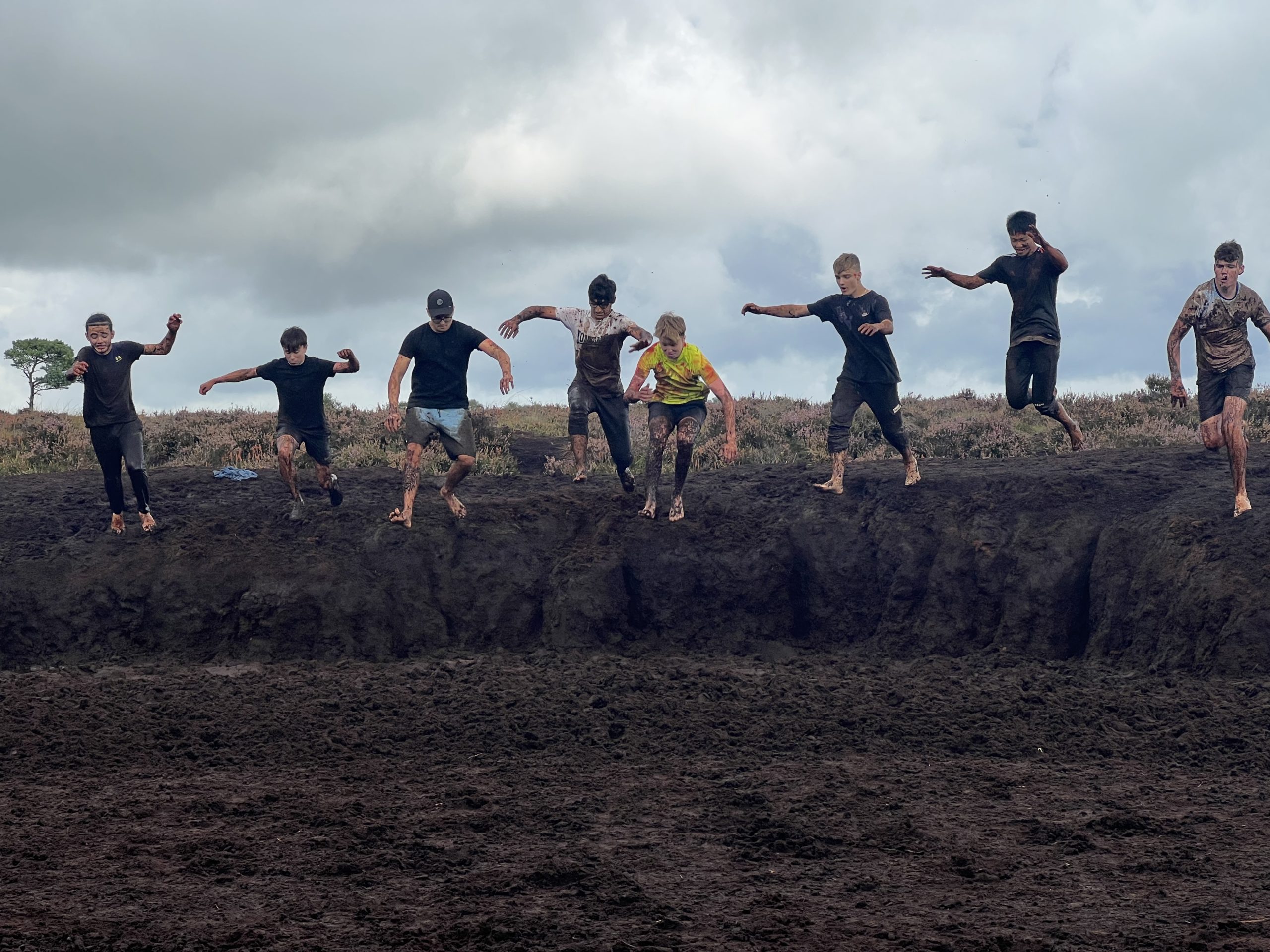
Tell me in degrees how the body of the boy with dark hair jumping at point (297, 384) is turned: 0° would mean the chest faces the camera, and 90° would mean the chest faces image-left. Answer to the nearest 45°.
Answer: approximately 0°

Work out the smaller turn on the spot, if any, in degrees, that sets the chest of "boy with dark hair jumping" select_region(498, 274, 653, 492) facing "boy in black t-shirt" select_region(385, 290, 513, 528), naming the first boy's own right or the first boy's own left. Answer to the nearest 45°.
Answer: approximately 90° to the first boy's own right

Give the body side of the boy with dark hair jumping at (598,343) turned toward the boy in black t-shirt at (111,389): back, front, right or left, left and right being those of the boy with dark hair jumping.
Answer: right

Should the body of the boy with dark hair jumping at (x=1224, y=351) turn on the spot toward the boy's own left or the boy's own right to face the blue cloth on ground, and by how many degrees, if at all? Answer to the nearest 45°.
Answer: approximately 90° to the boy's own right

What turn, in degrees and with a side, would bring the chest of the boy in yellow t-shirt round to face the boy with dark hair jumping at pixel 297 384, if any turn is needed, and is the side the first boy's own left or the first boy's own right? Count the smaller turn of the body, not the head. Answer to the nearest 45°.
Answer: approximately 90° to the first boy's own right

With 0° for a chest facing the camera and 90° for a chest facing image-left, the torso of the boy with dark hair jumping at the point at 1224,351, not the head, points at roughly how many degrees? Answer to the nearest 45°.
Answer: approximately 0°

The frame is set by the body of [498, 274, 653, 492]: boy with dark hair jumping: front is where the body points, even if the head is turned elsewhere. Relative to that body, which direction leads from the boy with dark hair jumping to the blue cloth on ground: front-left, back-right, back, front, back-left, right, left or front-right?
back-right

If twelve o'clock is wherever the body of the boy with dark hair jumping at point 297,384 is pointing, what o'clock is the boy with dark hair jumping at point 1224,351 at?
the boy with dark hair jumping at point 1224,351 is roughly at 10 o'clock from the boy with dark hair jumping at point 297,384.
